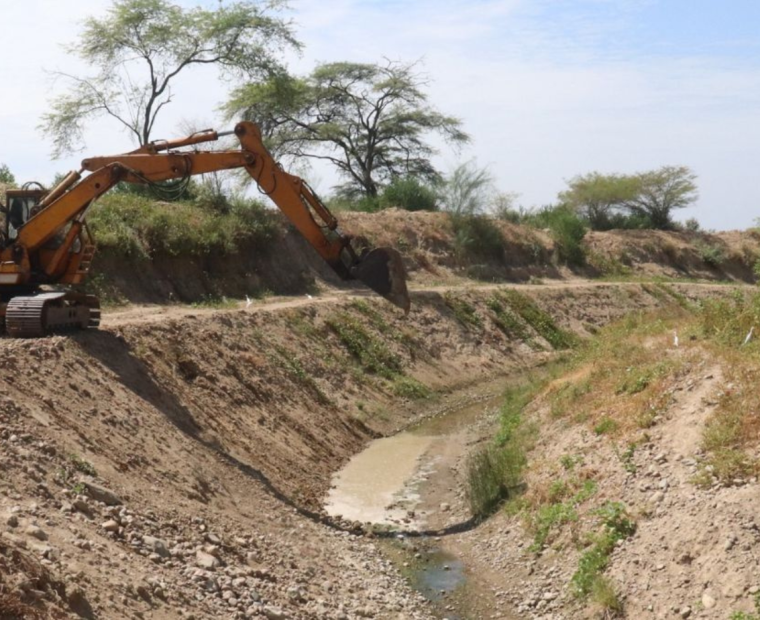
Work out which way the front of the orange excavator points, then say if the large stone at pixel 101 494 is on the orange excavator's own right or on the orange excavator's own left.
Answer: on the orange excavator's own right

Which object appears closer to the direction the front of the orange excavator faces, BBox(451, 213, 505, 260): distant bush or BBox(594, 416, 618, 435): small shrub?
the distant bush

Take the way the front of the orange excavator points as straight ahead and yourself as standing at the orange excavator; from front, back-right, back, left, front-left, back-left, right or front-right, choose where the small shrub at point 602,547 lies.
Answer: front-right

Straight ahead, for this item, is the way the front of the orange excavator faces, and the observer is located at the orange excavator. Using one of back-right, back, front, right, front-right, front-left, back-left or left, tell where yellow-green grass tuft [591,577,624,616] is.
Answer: front-right

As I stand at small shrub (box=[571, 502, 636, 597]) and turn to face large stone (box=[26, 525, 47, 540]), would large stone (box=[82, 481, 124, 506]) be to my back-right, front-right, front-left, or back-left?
front-right

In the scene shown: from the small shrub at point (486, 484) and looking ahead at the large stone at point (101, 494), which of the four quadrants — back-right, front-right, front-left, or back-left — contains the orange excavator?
front-right

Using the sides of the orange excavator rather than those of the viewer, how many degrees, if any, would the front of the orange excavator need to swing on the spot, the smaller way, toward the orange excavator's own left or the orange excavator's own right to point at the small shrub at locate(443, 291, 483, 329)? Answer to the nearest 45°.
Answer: approximately 45° to the orange excavator's own left

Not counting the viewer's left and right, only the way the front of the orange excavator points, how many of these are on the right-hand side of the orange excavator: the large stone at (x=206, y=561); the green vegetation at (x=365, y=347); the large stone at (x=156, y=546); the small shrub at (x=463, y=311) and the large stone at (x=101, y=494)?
3

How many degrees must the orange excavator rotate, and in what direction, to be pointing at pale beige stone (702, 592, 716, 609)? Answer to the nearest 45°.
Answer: approximately 45° to its right

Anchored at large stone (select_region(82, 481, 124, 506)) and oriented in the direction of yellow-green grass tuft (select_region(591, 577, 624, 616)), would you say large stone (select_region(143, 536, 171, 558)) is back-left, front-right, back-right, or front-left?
front-right

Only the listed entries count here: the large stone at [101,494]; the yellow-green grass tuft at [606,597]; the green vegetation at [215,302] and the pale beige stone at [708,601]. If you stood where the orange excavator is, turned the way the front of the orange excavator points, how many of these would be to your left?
1

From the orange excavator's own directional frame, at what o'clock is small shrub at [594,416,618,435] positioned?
The small shrub is roughly at 1 o'clock from the orange excavator.

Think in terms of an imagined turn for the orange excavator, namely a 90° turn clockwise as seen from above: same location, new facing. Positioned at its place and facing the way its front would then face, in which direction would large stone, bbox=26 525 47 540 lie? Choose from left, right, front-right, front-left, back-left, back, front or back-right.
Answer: front

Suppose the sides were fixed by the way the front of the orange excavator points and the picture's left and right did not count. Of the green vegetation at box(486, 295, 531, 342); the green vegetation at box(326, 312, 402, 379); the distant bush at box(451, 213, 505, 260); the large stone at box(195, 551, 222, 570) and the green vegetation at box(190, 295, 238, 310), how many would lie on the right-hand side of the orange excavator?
1

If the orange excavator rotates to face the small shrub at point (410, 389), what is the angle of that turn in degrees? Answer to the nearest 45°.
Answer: approximately 45° to its left

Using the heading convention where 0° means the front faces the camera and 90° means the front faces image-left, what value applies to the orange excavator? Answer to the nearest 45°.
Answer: approximately 270°
